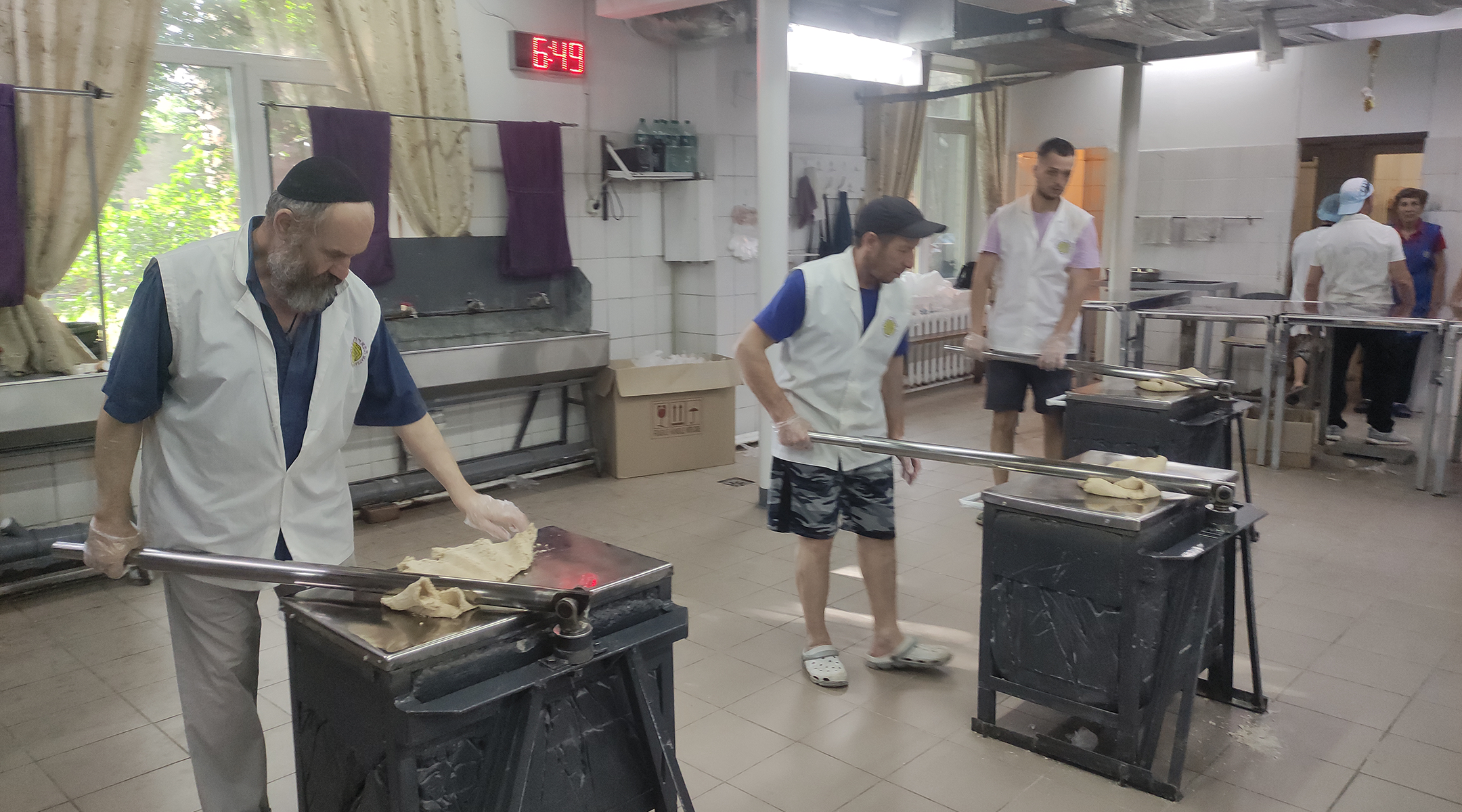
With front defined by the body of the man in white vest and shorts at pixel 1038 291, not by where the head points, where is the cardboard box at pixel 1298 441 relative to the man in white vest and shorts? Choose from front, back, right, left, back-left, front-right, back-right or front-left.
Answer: back-left

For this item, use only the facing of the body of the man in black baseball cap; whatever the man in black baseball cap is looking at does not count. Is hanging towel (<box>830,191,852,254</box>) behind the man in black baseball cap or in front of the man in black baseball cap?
behind

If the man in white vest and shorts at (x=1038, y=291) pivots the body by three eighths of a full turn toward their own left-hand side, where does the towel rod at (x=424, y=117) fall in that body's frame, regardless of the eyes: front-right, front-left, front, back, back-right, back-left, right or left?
back-left

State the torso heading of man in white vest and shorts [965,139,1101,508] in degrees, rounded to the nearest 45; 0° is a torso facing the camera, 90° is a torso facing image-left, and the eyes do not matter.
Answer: approximately 0°

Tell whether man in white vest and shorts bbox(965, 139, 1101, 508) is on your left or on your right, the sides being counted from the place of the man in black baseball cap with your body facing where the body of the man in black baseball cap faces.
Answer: on your left

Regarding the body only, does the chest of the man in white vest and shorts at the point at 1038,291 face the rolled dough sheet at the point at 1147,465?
yes

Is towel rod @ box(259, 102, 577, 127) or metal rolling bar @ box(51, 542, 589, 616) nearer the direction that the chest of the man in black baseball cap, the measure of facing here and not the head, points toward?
the metal rolling bar

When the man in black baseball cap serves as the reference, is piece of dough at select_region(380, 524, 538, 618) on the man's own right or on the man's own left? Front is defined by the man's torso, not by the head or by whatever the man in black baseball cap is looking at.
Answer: on the man's own right

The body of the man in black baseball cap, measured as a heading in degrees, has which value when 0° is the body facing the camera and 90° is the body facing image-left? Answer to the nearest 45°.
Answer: approximately 315°

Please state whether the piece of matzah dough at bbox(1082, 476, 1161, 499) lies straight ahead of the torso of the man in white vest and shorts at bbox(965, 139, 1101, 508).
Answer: yes
